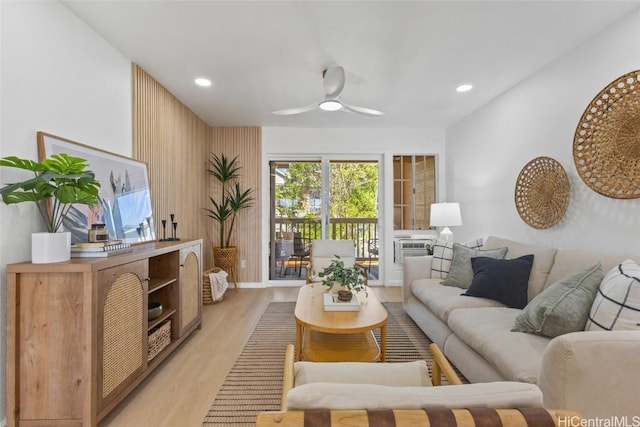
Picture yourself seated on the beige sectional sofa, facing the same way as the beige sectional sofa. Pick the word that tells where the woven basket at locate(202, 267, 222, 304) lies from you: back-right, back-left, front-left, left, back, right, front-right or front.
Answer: front-right

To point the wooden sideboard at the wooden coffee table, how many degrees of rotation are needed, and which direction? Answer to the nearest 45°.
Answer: approximately 45° to its left

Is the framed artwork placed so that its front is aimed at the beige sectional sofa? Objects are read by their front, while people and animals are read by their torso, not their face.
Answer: yes

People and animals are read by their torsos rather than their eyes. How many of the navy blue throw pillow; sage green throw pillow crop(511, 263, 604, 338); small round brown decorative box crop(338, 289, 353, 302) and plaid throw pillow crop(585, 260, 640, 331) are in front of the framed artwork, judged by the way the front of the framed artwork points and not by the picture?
4

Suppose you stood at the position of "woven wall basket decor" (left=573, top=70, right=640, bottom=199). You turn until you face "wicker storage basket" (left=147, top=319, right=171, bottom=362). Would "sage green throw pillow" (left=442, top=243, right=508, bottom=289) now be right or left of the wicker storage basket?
right

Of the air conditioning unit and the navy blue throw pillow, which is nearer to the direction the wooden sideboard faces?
the navy blue throw pillow

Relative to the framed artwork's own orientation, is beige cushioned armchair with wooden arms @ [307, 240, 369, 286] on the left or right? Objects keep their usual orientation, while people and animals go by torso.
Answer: on its left

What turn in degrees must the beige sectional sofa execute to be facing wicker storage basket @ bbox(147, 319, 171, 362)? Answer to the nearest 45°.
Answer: approximately 45° to its right

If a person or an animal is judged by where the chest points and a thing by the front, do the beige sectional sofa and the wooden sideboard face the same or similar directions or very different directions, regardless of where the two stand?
very different directions

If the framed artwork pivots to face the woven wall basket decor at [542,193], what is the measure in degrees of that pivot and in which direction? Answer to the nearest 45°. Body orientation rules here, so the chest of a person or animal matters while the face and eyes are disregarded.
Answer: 0° — it already faces it

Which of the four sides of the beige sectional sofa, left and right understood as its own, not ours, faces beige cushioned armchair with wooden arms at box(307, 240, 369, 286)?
right

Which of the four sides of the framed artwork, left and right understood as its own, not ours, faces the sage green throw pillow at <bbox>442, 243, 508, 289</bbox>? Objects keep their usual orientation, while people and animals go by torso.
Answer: front

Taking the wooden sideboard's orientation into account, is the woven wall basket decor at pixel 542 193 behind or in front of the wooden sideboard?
in front

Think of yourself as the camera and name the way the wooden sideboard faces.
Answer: facing the viewer and to the right of the viewer
